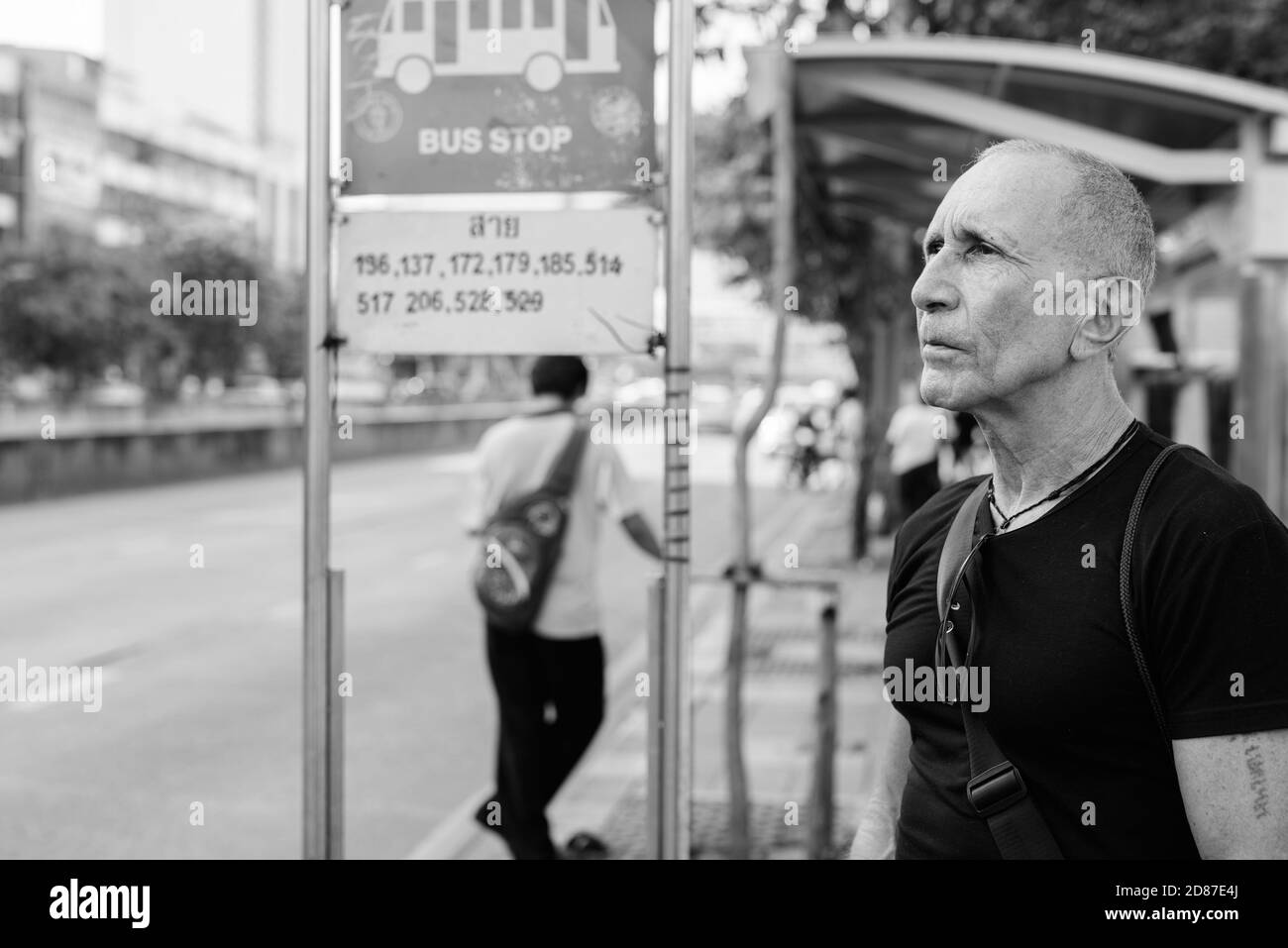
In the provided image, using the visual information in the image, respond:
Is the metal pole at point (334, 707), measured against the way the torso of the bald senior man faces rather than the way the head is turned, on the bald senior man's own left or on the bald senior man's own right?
on the bald senior man's own right

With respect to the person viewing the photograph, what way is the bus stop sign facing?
facing the viewer

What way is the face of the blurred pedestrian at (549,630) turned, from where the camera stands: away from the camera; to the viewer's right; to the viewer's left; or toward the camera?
away from the camera

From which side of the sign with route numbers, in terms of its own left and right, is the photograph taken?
front

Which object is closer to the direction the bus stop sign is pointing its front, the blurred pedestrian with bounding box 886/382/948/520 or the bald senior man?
the bald senior man

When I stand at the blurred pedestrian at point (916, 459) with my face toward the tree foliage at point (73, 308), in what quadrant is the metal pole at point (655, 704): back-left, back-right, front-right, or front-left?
back-left

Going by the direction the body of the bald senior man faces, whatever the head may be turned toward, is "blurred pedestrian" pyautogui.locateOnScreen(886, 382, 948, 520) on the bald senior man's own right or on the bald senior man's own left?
on the bald senior man's own right

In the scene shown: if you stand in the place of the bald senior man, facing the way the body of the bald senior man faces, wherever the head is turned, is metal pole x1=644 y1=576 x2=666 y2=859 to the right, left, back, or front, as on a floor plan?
right

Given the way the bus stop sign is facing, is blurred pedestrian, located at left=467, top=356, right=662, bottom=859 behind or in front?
behind

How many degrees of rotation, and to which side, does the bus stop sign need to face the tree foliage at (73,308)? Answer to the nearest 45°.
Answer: approximately 180°

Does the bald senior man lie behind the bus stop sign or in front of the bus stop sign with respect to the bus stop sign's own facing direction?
in front

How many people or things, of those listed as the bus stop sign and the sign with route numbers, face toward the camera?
2

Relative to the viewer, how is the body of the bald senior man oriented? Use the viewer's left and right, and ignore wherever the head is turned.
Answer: facing the viewer and to the left of the viewer
